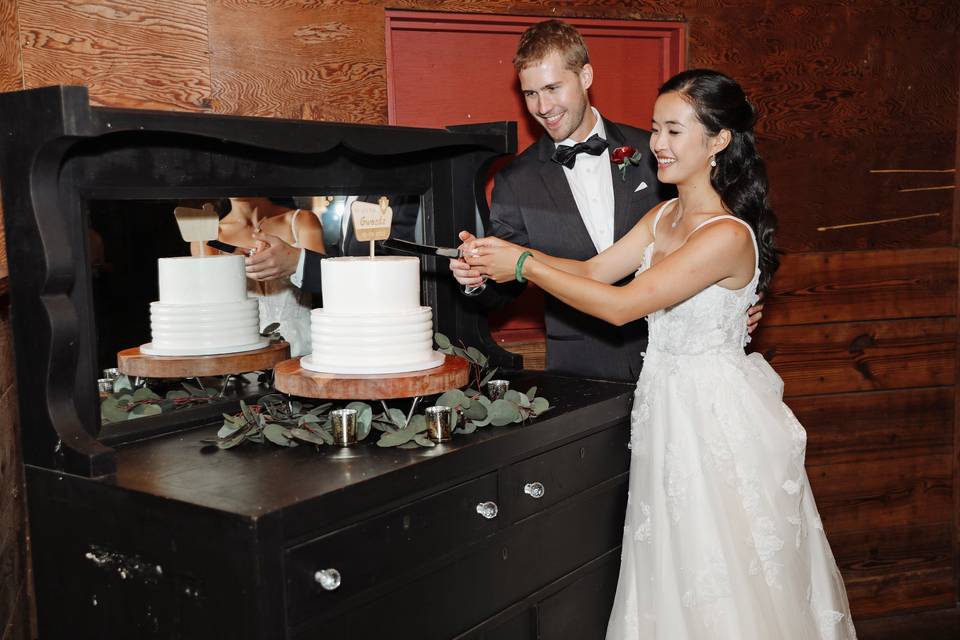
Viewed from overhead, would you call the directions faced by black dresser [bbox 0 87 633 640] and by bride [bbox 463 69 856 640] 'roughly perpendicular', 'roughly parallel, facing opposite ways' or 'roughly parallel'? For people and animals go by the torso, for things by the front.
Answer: roughly perpendicular

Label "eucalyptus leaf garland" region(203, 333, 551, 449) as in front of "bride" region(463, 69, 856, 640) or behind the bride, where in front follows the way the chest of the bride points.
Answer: in front

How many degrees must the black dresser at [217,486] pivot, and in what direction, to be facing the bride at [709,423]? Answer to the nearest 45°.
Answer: approximately 45° to its left

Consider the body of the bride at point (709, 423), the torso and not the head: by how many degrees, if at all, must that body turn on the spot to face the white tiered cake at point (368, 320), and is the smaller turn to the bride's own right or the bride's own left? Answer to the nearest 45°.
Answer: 0° — they already face it

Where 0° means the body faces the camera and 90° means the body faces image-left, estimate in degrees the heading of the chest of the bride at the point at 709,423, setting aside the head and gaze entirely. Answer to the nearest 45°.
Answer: approximately 45°

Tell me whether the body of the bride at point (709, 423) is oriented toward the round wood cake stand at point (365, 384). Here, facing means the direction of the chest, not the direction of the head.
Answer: yes

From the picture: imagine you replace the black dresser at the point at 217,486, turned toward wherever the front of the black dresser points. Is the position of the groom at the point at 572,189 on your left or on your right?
on your left

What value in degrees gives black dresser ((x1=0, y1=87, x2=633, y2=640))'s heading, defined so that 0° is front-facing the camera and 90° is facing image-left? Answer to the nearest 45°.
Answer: approximately 315°
